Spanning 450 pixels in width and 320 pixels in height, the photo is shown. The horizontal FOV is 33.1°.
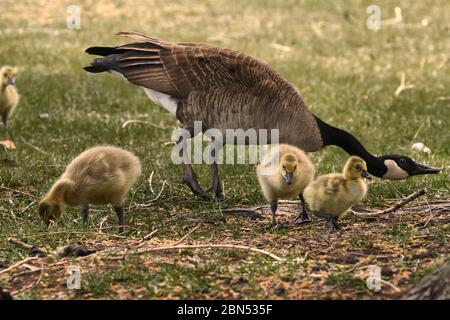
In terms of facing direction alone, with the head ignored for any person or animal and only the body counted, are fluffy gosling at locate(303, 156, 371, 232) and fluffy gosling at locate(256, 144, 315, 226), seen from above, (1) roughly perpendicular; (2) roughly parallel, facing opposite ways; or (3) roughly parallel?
roughly perpendicular

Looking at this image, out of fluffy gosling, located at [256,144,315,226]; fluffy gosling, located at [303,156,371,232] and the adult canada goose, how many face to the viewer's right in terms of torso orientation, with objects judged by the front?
2

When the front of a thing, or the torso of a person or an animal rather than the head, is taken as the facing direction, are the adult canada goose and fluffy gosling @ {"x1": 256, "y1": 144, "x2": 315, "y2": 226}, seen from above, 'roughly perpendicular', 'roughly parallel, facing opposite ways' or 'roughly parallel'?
roughly perpendicular

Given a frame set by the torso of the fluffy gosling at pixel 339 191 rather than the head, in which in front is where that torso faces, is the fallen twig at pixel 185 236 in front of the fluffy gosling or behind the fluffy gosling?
behind

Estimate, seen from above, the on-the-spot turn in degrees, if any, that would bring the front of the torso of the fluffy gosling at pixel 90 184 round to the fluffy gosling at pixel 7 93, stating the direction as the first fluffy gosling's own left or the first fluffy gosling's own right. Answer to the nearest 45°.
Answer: approximately 90° to the first fluffy gosling's own right

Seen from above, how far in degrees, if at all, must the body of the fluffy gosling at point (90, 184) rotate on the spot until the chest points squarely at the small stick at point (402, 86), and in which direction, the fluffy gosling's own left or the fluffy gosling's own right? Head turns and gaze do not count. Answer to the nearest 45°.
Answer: approximately 135° to the fluffy gosling's own right

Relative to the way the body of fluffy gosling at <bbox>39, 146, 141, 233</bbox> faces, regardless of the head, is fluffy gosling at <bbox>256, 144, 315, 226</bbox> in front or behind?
behind

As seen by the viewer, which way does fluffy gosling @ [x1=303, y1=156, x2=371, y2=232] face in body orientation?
to the viewer's right

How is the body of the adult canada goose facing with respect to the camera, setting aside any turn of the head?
to the viewer's right

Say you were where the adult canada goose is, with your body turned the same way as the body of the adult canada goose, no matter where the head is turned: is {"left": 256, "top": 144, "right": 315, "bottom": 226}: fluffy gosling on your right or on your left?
on your right

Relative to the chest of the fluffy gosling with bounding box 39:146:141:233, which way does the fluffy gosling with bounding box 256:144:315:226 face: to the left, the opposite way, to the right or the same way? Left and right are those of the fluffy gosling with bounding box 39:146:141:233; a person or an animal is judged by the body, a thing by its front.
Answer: to the left

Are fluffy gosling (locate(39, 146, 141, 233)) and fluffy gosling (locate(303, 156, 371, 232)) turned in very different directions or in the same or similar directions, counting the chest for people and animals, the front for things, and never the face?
very different directions

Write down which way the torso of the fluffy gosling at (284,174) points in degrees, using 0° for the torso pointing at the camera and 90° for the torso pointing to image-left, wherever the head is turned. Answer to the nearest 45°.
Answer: approximately 0°

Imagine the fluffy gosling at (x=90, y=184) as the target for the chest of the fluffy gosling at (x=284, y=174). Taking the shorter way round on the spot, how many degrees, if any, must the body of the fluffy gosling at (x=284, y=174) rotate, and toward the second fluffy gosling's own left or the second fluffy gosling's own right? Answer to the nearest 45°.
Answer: approximately 90° to the second fluffy gosling's own right

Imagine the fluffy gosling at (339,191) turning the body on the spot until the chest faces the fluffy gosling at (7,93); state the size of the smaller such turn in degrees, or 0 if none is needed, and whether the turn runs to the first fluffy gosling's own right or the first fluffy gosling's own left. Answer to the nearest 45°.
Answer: approximately 135° to the first fluffy gosling's own left

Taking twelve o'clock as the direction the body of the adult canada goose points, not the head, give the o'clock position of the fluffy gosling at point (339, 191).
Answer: The fluffy gosling is roughly at 2 o'clock from the adult canada goose.

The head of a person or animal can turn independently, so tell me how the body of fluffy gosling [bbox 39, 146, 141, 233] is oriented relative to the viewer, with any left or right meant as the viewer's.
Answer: facing to the left of the viewer
